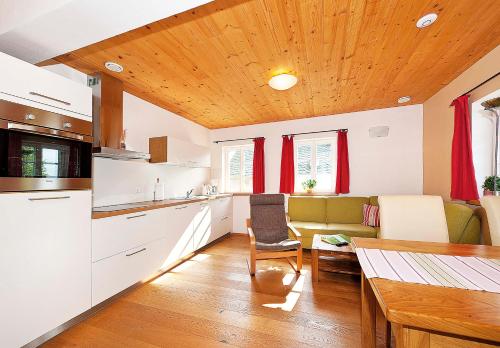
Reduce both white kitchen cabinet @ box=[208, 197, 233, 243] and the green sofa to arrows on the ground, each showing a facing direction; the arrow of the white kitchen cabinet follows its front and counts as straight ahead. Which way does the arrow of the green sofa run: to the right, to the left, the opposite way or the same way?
to the right

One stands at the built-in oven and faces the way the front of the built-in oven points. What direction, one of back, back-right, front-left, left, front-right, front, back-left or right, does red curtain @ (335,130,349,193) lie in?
front-left

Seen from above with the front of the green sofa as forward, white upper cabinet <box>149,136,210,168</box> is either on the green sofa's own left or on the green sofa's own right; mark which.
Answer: on the green sofa's own right

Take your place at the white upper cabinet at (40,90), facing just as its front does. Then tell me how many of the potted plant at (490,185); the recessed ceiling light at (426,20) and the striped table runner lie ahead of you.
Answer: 3

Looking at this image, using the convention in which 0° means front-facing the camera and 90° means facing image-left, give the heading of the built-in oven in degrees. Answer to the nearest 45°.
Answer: approximately 315°

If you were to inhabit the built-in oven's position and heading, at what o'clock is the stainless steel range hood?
The stainless steel range hood is roughly at 9 o'clock from the built-in oven.

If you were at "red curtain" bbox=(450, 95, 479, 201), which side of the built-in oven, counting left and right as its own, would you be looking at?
front

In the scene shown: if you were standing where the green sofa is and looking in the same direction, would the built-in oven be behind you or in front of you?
in front

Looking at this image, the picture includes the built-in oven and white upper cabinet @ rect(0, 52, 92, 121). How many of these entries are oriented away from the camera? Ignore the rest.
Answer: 0

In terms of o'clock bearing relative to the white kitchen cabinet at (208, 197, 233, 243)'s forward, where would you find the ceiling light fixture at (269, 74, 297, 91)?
The ceiling light fixture is roughly at 1 o'clock from the white kitchen cabinet.

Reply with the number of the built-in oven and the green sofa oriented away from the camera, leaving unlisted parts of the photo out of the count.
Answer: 0

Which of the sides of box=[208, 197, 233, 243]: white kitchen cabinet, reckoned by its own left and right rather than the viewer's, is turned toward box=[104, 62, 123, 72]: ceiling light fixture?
right
